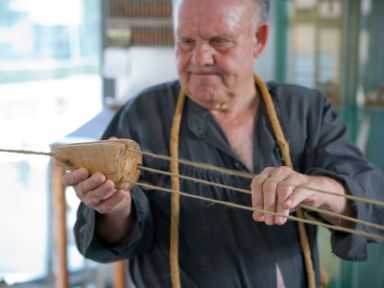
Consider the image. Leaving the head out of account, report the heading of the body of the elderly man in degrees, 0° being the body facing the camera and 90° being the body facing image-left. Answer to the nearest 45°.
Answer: approximately 0°
